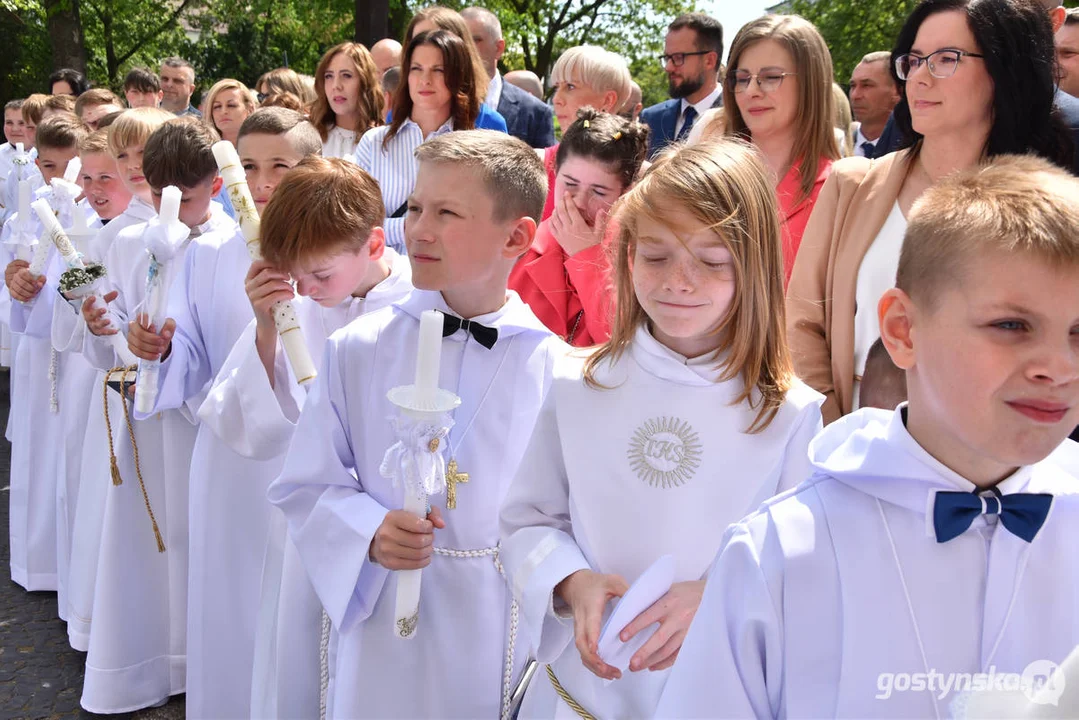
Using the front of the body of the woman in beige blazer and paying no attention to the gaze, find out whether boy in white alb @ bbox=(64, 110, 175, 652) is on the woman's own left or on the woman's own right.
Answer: on the woman's own right

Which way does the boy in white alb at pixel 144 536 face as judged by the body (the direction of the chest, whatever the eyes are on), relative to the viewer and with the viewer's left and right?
facing the viewer and to the left of the viewer

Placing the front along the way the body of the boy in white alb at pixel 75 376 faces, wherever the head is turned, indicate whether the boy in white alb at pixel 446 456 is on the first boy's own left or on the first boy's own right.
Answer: on the first boy's own left

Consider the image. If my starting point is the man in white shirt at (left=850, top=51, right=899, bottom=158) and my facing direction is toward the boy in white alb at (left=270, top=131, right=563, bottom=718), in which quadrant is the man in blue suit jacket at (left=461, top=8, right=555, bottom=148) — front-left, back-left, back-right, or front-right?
front-right

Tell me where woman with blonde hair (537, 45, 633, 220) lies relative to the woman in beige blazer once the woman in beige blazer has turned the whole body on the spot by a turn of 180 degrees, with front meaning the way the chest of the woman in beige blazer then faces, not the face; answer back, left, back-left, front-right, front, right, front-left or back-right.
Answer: left

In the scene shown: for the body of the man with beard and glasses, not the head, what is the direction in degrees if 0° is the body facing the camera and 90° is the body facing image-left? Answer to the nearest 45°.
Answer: approximately 45°

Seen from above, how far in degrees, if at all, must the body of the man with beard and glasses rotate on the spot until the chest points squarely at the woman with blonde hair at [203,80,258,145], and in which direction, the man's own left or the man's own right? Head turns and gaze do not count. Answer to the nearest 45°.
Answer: approximately 45° to the man's own right

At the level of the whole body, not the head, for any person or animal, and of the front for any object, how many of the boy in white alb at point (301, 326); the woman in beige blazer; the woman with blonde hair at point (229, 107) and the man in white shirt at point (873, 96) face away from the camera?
0
